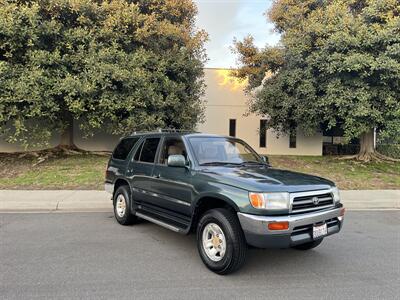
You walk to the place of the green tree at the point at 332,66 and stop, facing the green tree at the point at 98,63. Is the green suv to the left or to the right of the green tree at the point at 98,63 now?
left

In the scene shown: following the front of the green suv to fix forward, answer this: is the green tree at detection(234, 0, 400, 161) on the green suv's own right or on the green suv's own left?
on the green suv's own left

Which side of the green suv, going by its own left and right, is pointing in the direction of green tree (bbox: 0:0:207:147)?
back

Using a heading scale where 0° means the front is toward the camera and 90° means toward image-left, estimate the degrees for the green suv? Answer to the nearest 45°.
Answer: approximately 315°

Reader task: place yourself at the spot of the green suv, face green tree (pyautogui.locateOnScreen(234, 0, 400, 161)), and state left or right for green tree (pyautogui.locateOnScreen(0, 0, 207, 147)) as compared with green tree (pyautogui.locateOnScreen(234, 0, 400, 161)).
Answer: left
